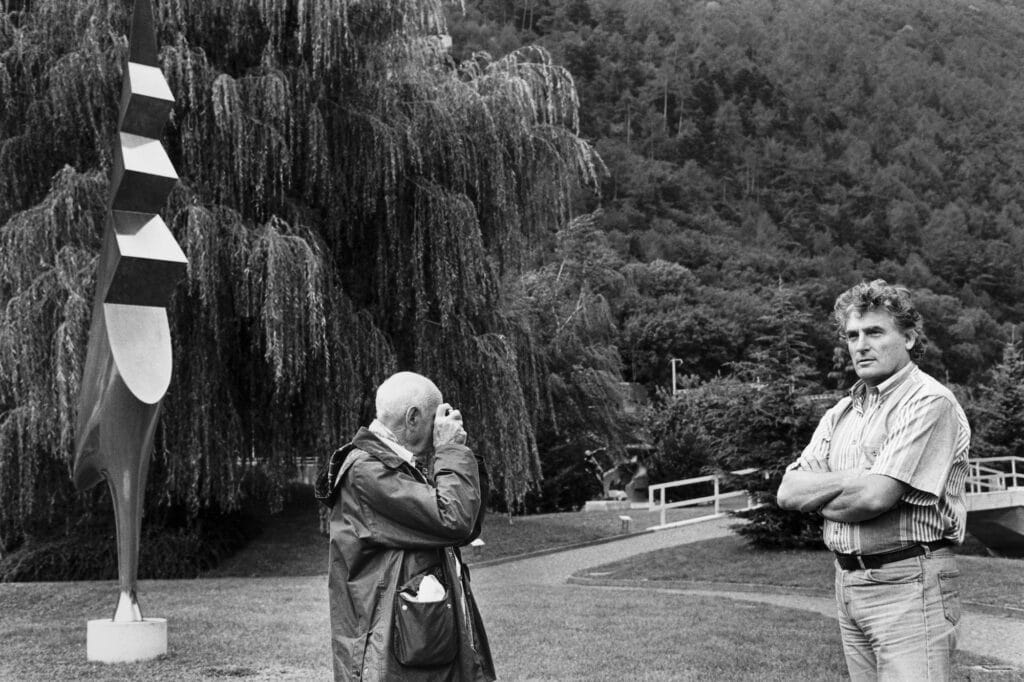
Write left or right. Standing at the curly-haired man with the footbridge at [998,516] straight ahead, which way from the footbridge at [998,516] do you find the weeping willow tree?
left

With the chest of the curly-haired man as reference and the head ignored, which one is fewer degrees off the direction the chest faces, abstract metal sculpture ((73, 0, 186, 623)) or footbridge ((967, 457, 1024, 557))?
the abstract metal sculpture

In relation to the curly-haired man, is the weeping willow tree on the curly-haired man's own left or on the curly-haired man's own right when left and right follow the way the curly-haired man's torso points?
on the curly-haired man's own right

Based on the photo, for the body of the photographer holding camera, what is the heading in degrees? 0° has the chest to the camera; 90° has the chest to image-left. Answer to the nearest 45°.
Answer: approximately 270°

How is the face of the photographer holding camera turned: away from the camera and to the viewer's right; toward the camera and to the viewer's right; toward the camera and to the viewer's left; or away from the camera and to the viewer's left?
away from the camera and to the viewer's right

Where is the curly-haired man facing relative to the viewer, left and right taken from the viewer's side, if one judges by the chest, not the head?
facing the viewer and to the left of the viewer

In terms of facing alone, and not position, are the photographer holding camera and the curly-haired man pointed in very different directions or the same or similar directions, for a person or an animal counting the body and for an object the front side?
very different directions

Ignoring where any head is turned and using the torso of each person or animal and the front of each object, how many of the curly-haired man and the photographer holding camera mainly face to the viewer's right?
1

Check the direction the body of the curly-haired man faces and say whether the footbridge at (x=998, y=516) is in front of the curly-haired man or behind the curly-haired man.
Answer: behind

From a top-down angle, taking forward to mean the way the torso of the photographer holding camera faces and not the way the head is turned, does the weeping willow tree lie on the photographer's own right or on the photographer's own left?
on the photographer's own left

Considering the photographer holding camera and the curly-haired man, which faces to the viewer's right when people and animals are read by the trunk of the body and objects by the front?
the photographer holding camera

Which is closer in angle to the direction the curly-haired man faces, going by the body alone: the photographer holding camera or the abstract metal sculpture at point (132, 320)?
the photographer holding camera
